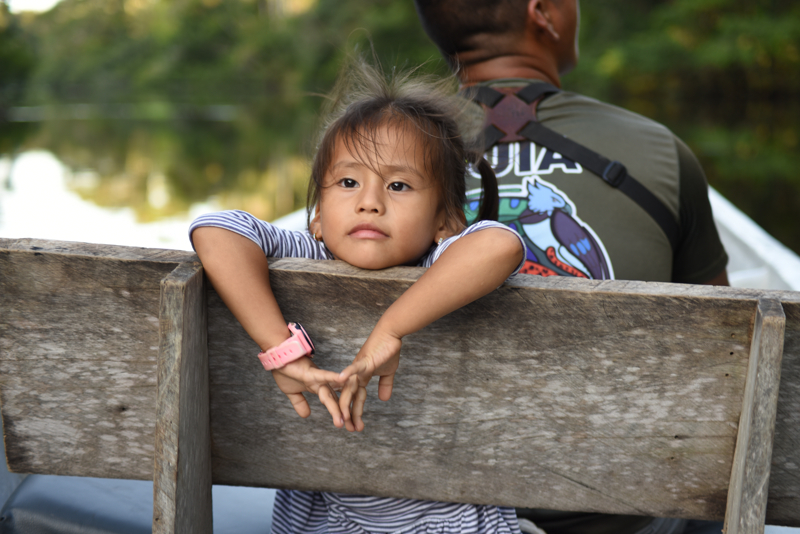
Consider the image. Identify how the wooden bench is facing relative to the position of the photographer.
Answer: facing away from the viewer

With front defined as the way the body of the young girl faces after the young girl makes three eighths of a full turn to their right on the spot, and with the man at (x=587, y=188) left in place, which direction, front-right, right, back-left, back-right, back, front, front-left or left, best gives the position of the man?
right
